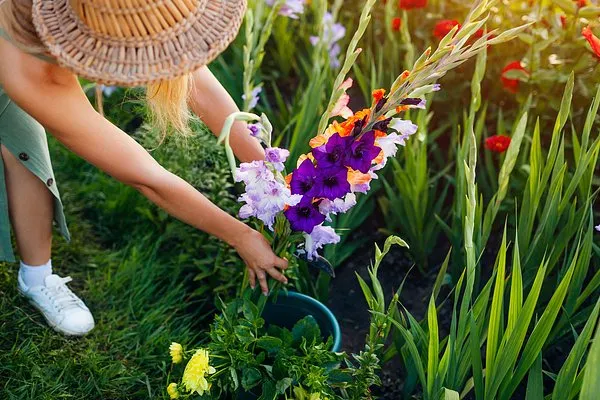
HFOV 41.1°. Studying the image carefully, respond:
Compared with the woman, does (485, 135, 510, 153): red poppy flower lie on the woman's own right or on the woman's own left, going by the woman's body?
on the woman's own left

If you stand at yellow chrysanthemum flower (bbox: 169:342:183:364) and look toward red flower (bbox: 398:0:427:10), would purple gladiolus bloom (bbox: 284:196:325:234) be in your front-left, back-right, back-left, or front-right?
front-right

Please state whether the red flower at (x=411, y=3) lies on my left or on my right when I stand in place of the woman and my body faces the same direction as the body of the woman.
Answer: on my left

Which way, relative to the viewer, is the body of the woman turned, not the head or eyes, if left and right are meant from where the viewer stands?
facing the viewer and to the right of the viewer
